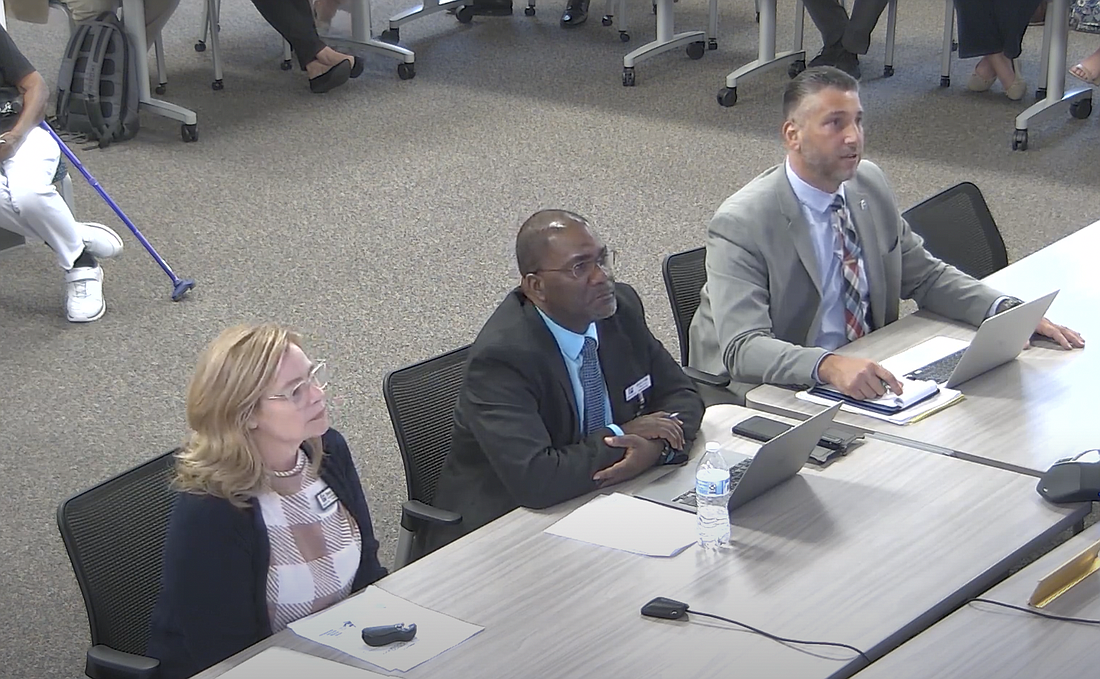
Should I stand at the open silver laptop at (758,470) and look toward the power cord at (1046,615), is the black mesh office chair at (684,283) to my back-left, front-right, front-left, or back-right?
back-left

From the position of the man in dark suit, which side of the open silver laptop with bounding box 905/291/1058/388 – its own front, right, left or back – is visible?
left

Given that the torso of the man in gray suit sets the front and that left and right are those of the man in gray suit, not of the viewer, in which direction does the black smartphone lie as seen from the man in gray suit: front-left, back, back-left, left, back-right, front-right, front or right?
front-right

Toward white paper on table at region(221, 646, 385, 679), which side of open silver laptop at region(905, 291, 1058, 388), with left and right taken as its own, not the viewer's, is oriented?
left

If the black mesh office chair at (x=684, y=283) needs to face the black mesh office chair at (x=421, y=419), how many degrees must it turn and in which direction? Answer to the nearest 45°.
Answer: approximately 90° to its right

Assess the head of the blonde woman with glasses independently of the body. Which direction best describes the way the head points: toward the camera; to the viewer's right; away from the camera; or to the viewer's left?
to the viewer's right

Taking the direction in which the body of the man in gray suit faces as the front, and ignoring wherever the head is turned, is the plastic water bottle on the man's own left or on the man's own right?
on the man's own right

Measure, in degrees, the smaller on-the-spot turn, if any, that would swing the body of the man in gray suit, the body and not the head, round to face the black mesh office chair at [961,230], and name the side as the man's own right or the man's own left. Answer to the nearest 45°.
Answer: approximately 90° to the man's own left

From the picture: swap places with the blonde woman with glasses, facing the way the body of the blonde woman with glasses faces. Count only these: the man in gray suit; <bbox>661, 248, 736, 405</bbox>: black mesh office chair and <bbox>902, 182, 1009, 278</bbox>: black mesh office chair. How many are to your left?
3

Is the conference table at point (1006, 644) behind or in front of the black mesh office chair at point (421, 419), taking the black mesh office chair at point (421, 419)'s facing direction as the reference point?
in front

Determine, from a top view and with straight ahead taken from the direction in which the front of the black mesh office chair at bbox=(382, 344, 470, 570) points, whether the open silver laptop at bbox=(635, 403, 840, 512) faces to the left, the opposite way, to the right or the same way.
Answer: the opposite way

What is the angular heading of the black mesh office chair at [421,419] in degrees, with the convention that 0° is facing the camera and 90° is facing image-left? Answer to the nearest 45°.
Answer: approximately 315°

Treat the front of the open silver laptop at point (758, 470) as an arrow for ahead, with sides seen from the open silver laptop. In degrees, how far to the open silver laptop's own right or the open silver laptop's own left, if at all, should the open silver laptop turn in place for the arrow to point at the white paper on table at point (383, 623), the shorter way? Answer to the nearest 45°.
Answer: approximately 90° to the open silver laptop's own left

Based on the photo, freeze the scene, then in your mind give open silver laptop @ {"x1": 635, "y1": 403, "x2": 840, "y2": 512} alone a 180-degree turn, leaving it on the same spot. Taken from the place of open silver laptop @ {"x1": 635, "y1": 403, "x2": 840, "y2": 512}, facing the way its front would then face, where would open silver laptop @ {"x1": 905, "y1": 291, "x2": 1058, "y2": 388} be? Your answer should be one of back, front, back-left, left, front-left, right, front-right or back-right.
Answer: left

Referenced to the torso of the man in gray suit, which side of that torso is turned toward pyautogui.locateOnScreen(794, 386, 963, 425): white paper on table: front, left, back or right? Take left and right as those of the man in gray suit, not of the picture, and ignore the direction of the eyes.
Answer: front
